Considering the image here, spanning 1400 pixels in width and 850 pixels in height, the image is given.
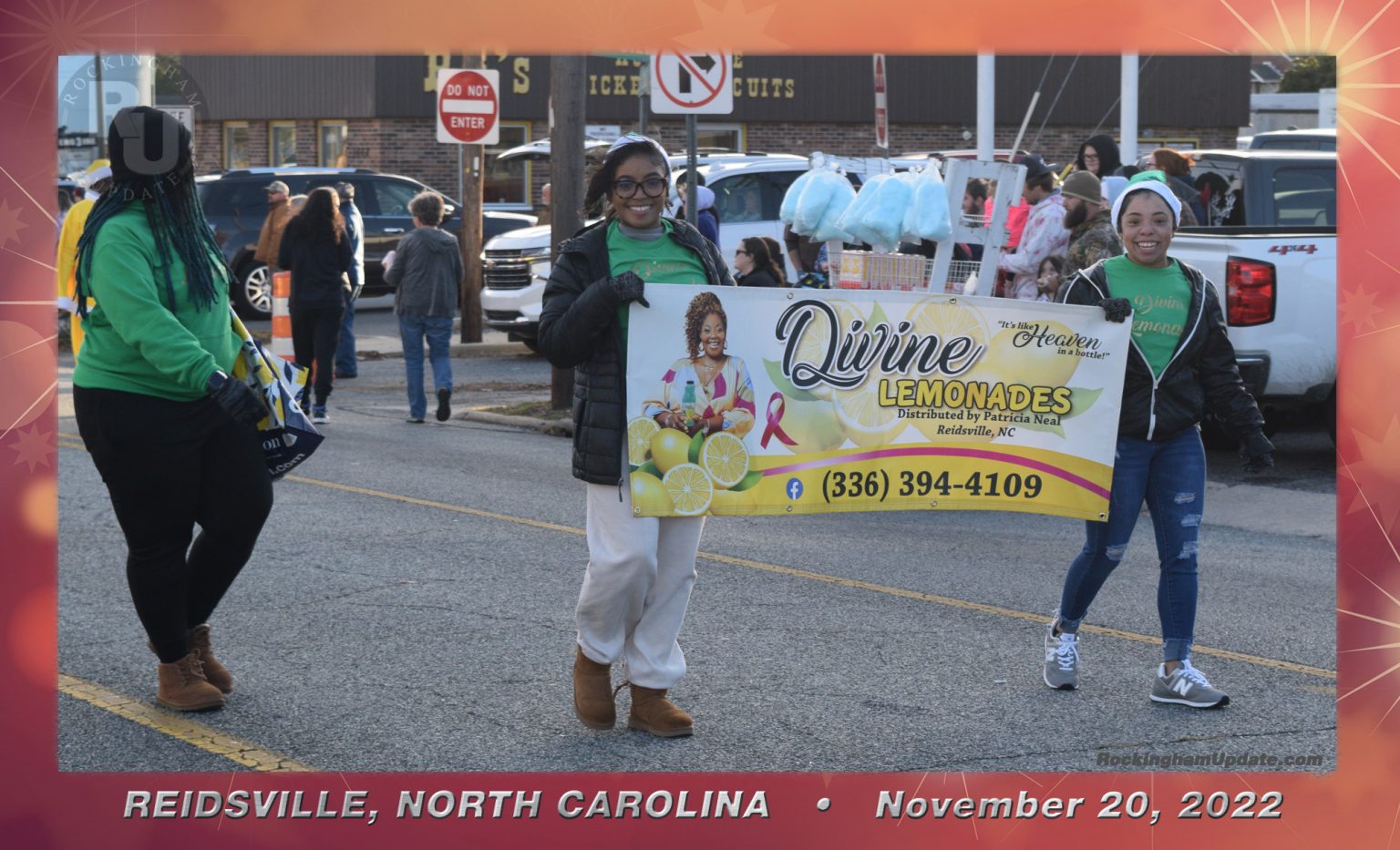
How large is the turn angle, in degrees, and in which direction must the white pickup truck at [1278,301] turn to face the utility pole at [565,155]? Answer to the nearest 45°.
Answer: approximately 90° to its left

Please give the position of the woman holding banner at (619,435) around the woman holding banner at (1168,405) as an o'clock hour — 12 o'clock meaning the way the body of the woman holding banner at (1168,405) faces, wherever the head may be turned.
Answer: the woman holding banner at (619,435) is roughly at 2 o'clock from the woman holding banner at (1168,405).

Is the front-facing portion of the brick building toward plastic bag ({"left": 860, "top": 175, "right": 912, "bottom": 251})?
yes

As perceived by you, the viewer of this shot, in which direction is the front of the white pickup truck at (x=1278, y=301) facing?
facing away from the viewer and to the right of the viewer

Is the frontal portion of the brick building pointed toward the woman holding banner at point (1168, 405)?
yes

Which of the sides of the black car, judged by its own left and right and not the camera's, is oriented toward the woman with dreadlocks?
right

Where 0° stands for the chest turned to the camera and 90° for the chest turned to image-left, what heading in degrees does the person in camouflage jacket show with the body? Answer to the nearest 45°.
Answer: approximately 90°

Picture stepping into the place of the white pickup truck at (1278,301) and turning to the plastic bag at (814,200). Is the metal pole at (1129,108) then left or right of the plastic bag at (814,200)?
right
